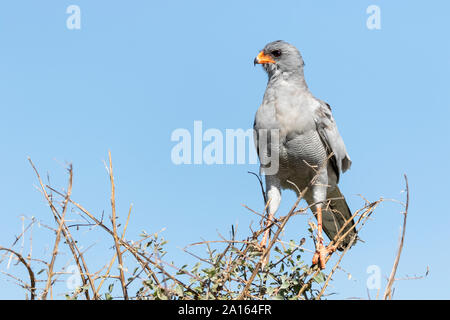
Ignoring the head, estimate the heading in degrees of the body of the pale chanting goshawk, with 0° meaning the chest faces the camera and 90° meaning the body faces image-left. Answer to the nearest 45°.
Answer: approximately 45°
